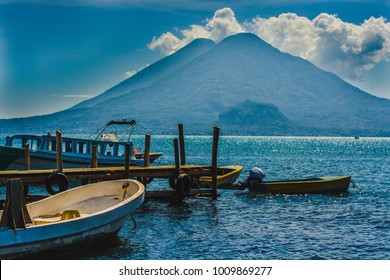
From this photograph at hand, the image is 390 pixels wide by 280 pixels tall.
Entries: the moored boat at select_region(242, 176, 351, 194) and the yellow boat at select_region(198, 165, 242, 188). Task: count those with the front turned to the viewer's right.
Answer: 2

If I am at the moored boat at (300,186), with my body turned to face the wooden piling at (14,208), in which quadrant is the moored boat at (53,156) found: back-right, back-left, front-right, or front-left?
front-right

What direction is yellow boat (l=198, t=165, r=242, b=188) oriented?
to the viewer's right

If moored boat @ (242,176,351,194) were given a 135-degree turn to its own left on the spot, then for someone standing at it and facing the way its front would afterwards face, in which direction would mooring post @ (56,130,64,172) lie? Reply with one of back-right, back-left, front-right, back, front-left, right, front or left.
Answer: left

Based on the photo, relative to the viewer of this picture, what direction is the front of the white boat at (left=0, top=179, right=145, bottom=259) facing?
facing away from the viewer and to the right of the viewer

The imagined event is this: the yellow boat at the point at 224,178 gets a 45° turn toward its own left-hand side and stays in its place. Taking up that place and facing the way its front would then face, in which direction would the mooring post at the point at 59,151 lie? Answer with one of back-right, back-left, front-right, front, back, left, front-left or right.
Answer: back

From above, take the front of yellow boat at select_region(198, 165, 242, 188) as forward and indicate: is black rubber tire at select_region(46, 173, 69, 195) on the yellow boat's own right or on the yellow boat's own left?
on the yellow boat's own right

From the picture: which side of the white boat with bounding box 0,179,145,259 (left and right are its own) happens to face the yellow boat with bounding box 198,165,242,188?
front

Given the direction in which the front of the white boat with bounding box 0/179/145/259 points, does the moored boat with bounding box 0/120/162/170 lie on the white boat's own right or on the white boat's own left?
on the white boat's own left

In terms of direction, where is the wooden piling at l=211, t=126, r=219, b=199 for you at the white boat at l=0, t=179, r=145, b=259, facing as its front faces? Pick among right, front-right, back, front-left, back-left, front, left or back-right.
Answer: front

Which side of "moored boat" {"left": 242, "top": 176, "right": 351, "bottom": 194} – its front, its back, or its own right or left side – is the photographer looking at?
right

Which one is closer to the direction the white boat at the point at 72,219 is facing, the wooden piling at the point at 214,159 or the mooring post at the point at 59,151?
the wooden piling

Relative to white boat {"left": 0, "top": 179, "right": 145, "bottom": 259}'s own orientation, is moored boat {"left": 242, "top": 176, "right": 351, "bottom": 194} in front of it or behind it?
in front
